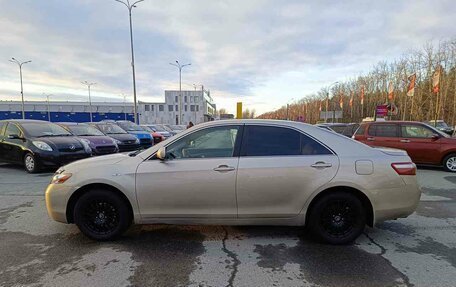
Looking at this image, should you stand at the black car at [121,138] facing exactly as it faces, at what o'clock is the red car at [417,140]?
The red car is roughly at 12 o'clock from the black car.

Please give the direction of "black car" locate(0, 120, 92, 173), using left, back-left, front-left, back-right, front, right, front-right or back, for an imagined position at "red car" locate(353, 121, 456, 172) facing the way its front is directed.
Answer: back-right

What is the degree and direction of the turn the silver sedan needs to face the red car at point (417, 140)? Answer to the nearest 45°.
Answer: approximately 135° to its right

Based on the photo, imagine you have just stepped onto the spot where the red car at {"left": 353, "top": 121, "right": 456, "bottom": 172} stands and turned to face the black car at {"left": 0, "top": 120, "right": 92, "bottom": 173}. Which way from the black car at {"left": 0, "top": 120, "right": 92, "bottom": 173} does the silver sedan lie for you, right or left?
left

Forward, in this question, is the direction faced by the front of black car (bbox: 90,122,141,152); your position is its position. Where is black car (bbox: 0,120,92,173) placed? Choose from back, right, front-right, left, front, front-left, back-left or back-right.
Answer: right

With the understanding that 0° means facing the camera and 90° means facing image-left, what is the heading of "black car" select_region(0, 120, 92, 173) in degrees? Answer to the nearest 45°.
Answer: approximately 315°

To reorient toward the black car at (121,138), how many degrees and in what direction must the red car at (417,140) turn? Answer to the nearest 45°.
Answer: approximately 180°

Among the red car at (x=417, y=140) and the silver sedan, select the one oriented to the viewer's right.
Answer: the red car

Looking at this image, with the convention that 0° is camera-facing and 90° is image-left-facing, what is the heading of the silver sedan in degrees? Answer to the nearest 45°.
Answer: approximately 90°

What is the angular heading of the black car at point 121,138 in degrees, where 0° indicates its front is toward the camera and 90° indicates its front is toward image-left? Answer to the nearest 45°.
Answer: approximately 315°

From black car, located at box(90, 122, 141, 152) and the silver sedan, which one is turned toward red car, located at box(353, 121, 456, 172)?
the black car

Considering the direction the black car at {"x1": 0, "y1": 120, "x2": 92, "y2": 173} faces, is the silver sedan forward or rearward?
forward

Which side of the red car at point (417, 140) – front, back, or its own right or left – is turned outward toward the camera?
right

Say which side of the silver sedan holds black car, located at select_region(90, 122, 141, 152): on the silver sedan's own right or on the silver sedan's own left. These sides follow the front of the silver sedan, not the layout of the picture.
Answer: on the silver sedan's own right
